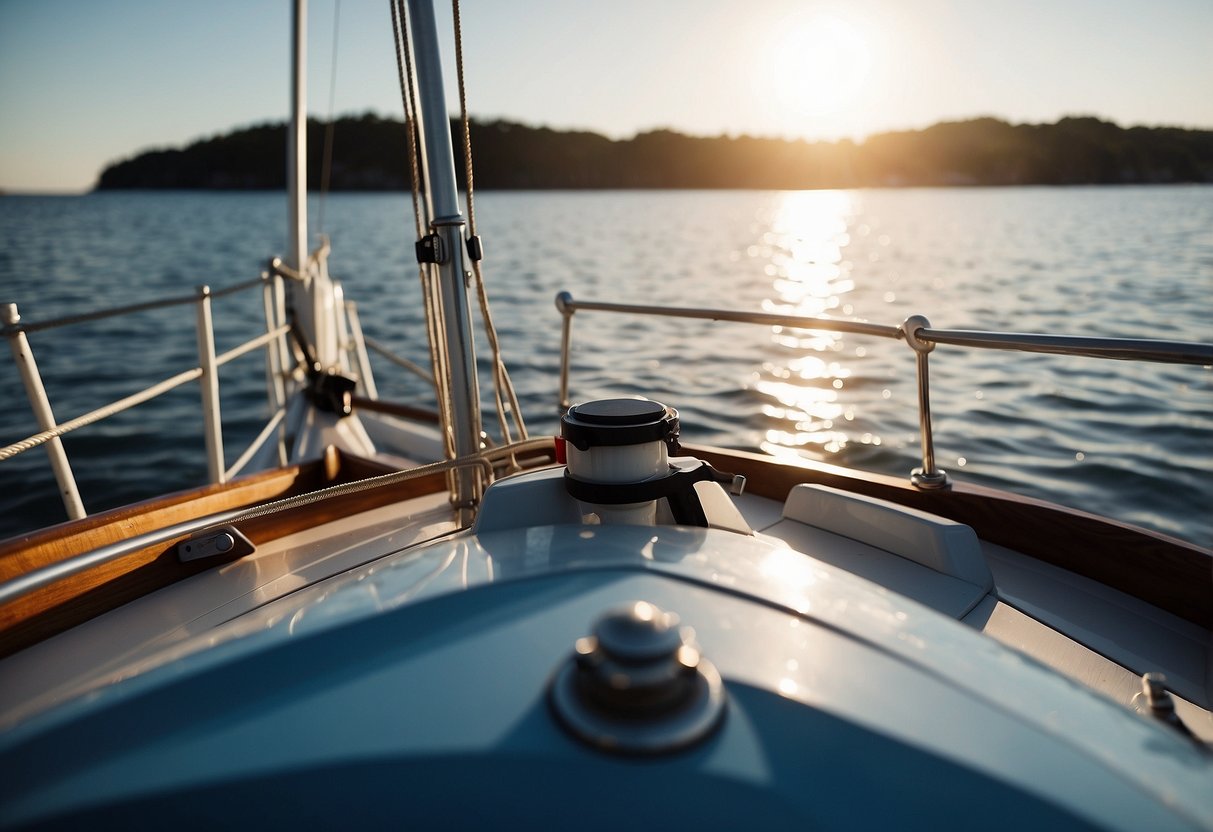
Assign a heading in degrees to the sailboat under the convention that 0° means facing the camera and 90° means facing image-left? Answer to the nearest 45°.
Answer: approximately 180°
